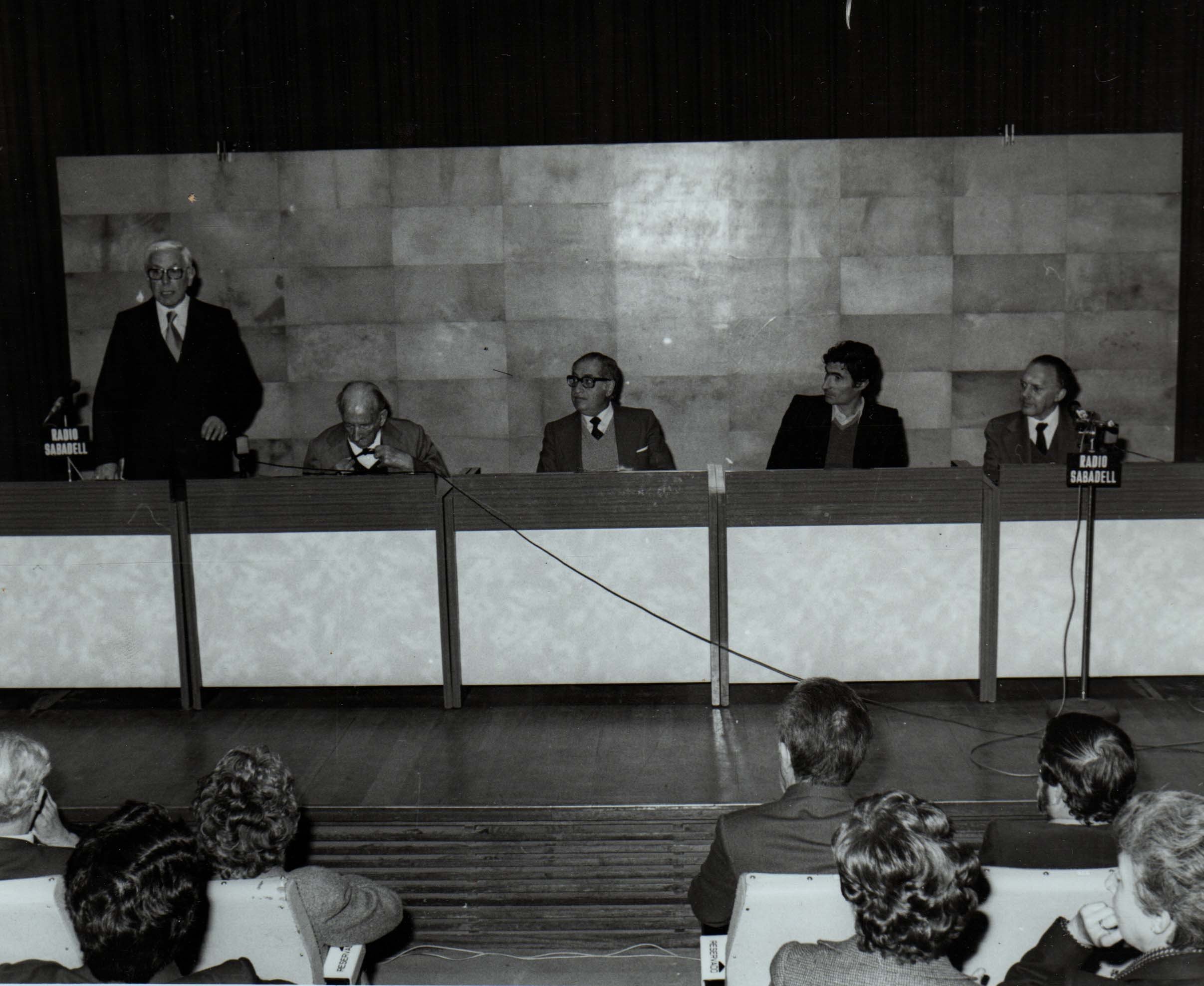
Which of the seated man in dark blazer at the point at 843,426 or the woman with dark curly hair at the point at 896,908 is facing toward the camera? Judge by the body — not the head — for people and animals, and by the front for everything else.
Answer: the seated man in dark blazer

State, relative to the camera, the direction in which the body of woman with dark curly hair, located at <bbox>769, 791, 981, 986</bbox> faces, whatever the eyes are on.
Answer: away from the camera

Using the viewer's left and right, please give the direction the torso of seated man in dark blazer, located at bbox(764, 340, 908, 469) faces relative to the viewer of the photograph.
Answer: facing the viewer

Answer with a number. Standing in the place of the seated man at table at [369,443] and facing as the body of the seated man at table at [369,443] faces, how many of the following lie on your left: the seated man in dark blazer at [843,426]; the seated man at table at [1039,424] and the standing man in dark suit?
2

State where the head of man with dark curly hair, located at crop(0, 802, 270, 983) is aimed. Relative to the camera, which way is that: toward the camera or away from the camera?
away from the camera

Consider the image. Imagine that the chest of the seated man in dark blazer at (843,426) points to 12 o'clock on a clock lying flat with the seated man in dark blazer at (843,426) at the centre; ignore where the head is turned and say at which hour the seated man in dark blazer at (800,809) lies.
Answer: the seated man in dark blazer at (800,809) is roughly at 12 o'clock from the seated man in dark blazer at (843,426).

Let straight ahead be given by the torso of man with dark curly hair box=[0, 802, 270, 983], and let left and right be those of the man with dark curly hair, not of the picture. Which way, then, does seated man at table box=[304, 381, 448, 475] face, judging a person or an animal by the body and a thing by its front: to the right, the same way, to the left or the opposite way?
the opposite way

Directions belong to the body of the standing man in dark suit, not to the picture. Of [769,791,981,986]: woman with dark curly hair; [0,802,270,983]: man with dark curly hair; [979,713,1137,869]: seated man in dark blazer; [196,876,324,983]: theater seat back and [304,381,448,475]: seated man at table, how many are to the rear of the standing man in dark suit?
0

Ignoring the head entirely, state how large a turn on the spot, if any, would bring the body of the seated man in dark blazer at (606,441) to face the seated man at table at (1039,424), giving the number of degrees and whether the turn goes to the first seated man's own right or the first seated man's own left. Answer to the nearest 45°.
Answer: approximately 90° to the first seated man's own left

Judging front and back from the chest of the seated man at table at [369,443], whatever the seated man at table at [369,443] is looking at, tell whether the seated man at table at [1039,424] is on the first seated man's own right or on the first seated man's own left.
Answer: on the first seated man's own left

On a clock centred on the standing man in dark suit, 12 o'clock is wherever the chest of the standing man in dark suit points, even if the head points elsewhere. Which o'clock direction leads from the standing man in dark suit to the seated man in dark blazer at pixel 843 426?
The seated man in dark blazer is roughly at 10 o'clock from the standing man in dark suit.

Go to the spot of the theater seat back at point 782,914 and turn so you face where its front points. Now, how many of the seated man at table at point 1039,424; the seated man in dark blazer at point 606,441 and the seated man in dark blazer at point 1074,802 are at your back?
0

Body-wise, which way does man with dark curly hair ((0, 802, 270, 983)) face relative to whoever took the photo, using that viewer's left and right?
facing away from the viewer

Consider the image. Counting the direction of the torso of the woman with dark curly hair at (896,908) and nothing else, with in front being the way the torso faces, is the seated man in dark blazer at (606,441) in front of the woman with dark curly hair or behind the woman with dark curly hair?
in front

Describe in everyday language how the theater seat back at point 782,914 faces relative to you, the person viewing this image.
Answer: facing away from the viewer

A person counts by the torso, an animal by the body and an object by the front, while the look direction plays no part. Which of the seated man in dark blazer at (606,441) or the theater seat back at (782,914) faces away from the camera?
the theater seat back

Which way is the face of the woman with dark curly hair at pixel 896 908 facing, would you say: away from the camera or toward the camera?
away from the camera

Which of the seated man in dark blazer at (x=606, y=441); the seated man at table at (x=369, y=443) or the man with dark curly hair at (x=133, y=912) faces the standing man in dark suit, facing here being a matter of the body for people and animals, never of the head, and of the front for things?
the man with dark curly hair

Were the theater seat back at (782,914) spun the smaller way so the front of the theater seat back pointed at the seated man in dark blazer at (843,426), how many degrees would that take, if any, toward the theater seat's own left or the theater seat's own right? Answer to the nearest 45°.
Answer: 0° — it already faces them

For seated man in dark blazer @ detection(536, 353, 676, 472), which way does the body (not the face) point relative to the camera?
toward the camera

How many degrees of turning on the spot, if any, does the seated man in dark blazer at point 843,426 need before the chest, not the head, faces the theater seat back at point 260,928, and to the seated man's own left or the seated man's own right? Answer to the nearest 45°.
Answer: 0° — they already face it

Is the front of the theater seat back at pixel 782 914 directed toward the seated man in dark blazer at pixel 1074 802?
no
